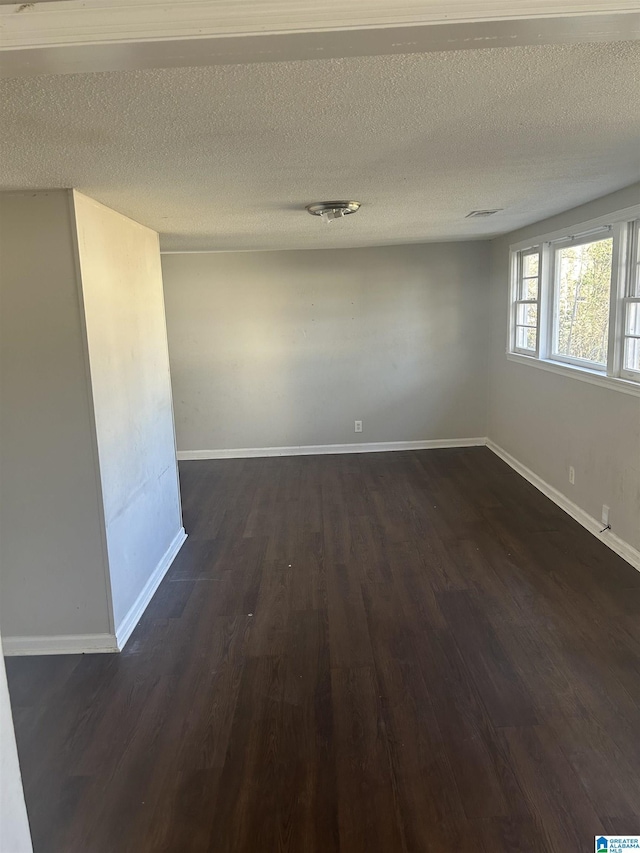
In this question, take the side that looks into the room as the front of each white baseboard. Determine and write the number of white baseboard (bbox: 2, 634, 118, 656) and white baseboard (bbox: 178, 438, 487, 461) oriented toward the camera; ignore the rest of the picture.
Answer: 2

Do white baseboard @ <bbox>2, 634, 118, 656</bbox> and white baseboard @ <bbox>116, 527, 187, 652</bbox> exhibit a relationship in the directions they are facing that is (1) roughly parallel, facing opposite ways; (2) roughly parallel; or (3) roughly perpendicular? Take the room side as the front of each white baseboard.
roughly perpendicular

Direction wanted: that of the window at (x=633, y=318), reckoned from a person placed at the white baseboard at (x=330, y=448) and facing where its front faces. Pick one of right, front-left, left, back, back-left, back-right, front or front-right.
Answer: front-left

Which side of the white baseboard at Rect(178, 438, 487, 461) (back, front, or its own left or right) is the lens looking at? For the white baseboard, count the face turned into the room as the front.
front

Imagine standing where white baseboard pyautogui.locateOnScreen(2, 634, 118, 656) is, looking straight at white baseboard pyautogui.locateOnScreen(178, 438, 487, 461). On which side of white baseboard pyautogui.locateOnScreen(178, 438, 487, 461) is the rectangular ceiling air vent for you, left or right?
right

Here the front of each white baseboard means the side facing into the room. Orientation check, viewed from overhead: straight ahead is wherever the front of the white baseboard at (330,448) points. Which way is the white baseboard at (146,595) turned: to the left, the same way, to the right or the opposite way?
to the left

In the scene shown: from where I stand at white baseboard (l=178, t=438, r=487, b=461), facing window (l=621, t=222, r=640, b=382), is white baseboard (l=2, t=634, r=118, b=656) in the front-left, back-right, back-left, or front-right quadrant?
front-right

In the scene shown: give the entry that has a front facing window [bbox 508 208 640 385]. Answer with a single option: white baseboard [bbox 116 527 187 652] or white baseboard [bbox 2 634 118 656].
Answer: white baseboard [bbox 116 527 187 652]

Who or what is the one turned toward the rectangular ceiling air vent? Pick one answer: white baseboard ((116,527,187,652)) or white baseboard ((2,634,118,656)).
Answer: white baseboard ((116,527,187,652))

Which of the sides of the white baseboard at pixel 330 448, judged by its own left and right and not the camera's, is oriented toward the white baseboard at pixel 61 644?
front

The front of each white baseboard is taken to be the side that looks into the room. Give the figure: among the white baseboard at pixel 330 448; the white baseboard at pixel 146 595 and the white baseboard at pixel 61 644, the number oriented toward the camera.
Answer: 2

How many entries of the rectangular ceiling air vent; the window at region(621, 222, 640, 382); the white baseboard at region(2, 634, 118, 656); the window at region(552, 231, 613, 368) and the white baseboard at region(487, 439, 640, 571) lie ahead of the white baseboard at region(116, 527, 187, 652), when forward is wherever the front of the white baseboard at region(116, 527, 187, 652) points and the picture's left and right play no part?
4

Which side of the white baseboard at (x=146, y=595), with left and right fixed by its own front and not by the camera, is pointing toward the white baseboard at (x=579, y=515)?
front

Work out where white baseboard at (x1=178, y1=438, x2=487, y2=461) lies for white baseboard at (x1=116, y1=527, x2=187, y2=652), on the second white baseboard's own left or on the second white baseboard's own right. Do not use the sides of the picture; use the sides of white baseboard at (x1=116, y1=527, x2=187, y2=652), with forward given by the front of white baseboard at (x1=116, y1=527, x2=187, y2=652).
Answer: on the second white baseboard's own left

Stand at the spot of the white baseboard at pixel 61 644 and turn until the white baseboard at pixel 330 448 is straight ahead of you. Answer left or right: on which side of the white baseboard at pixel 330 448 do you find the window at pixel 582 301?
right

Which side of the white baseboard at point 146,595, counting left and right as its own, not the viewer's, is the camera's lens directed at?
right

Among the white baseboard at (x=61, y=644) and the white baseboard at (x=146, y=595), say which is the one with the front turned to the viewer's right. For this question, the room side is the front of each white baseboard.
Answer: the white baseboard at (x=146, y=595)
